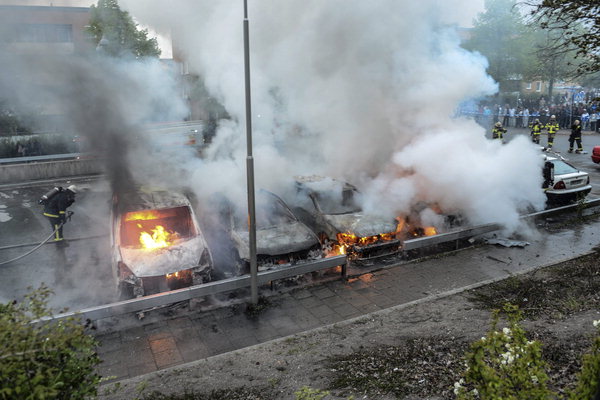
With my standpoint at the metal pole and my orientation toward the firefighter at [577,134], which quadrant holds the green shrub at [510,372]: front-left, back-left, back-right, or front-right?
back-right

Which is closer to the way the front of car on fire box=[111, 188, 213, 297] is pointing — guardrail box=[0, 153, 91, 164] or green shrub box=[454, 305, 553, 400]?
the green shrub

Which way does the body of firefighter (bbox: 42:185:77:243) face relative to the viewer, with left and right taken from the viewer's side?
facing to the right of the viewer

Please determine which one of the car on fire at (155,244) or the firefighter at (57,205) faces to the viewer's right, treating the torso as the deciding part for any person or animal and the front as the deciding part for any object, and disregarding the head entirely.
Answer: the firefighter

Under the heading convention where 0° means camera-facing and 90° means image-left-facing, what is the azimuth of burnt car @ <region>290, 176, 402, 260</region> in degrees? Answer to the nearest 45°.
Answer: approximately 315°

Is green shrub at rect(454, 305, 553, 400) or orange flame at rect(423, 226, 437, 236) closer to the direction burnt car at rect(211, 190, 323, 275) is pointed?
the green shrub

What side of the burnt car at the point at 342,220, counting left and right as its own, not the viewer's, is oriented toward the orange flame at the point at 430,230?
left

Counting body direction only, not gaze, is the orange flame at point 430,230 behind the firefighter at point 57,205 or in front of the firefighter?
in front

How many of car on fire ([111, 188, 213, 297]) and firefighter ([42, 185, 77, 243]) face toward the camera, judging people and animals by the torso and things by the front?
1

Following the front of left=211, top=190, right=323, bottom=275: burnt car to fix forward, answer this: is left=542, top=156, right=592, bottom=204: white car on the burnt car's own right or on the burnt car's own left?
on the burnt car's own left

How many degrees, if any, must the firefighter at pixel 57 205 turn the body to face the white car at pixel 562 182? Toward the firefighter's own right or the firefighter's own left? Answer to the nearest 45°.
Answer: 0° — they already face it

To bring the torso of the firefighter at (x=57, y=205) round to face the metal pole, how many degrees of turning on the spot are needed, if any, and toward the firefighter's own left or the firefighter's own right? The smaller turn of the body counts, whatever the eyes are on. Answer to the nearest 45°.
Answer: approximately 45° to the firefighter's own right

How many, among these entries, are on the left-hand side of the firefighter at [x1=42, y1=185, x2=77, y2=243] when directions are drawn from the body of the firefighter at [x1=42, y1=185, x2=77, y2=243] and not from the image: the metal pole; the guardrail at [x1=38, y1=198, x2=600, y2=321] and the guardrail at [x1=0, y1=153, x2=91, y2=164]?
1
